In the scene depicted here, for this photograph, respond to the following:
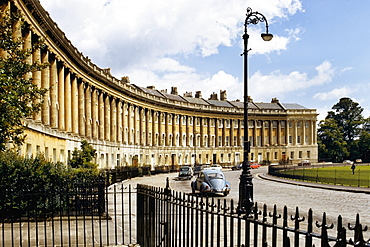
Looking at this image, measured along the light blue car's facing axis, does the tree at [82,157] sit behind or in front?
in front
